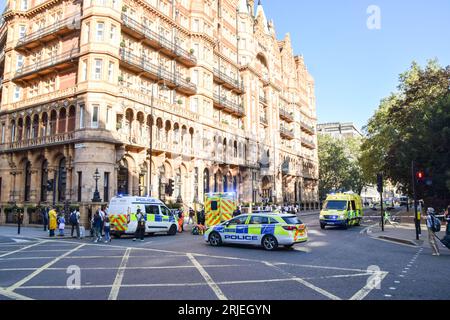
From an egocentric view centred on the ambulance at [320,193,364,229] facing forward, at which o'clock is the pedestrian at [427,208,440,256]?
The pedestrian is roughly at 10 o'clock from the ambulance.

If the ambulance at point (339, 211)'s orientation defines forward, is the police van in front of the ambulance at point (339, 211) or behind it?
in front

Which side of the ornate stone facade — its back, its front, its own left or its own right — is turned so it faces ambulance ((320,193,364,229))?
front

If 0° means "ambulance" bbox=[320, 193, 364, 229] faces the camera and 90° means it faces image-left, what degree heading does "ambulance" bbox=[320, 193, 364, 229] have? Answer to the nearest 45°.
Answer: approximately 45°

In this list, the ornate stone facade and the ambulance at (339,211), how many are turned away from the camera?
0

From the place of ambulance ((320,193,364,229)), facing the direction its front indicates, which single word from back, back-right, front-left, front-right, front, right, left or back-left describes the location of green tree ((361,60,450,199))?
back
